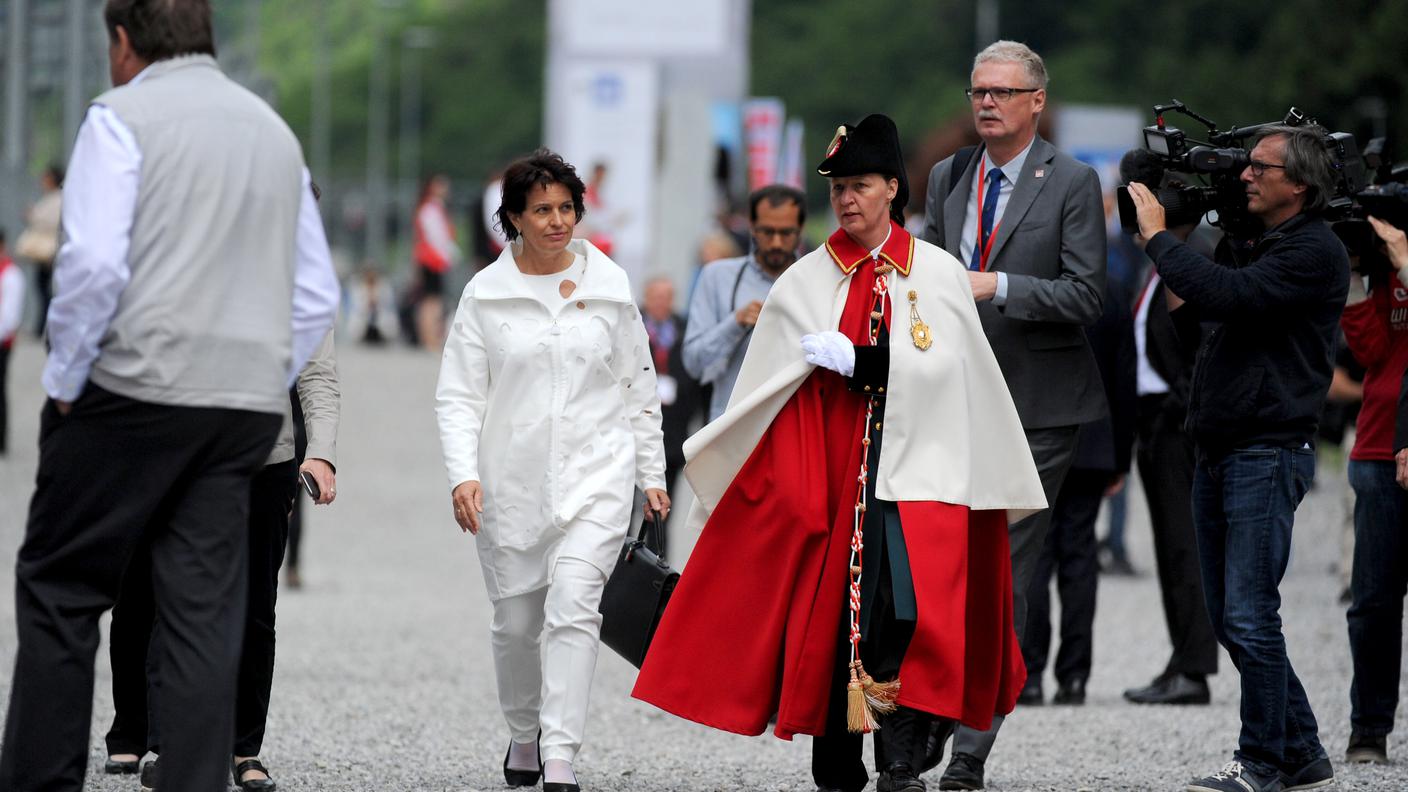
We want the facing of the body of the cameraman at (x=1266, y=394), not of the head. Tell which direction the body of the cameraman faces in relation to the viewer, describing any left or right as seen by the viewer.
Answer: facing to the left of the viewer

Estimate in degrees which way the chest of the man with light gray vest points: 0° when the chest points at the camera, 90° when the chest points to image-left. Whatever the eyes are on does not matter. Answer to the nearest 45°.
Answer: approximately 135°

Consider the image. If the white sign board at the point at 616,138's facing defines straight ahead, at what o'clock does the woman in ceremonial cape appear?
The woman in ceremonial cape is roughly at 12 o'clock from the white sign board.

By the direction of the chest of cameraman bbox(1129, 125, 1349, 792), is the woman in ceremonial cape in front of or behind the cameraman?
in front

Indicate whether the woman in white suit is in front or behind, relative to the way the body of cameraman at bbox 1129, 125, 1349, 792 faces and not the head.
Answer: in front

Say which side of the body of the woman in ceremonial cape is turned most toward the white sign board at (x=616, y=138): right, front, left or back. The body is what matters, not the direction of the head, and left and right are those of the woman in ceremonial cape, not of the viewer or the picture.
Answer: back

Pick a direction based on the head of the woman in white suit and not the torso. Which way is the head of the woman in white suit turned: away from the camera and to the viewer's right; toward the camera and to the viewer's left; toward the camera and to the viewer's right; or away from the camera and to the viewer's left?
toward the camera and to the viewer's right

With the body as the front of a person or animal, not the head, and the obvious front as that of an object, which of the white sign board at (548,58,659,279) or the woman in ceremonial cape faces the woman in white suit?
the white sign board

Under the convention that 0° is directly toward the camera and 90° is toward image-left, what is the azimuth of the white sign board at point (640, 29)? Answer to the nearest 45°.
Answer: approximately 0°

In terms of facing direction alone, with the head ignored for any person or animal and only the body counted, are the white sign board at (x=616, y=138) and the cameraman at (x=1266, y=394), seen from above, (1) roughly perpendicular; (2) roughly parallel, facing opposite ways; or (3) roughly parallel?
roughly perpendicular

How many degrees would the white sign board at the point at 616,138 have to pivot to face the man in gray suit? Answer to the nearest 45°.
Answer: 0° — it already faces them

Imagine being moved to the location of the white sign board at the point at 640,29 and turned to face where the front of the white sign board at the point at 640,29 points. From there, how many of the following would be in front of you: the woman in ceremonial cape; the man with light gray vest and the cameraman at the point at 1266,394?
3

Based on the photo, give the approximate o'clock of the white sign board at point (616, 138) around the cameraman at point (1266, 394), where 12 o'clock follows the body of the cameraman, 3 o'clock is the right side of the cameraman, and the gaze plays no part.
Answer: The white sign board is roughly at 2 o'clock from the cameraman.
